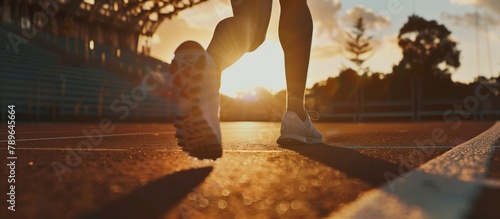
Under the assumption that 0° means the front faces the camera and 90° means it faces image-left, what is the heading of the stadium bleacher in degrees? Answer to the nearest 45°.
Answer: approximately 315°
